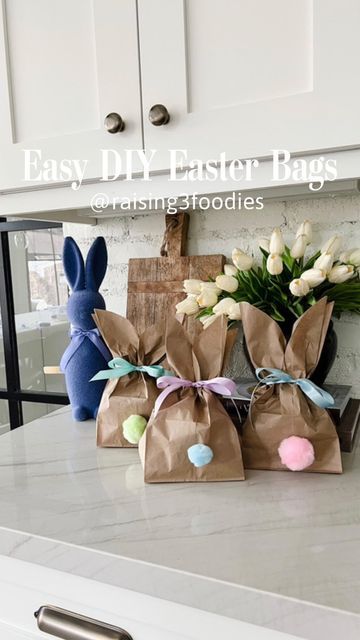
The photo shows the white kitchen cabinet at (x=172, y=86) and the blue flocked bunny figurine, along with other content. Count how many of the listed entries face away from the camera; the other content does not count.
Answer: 0

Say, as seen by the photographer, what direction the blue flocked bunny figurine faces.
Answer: facing the viewer and to the right of the viewer
